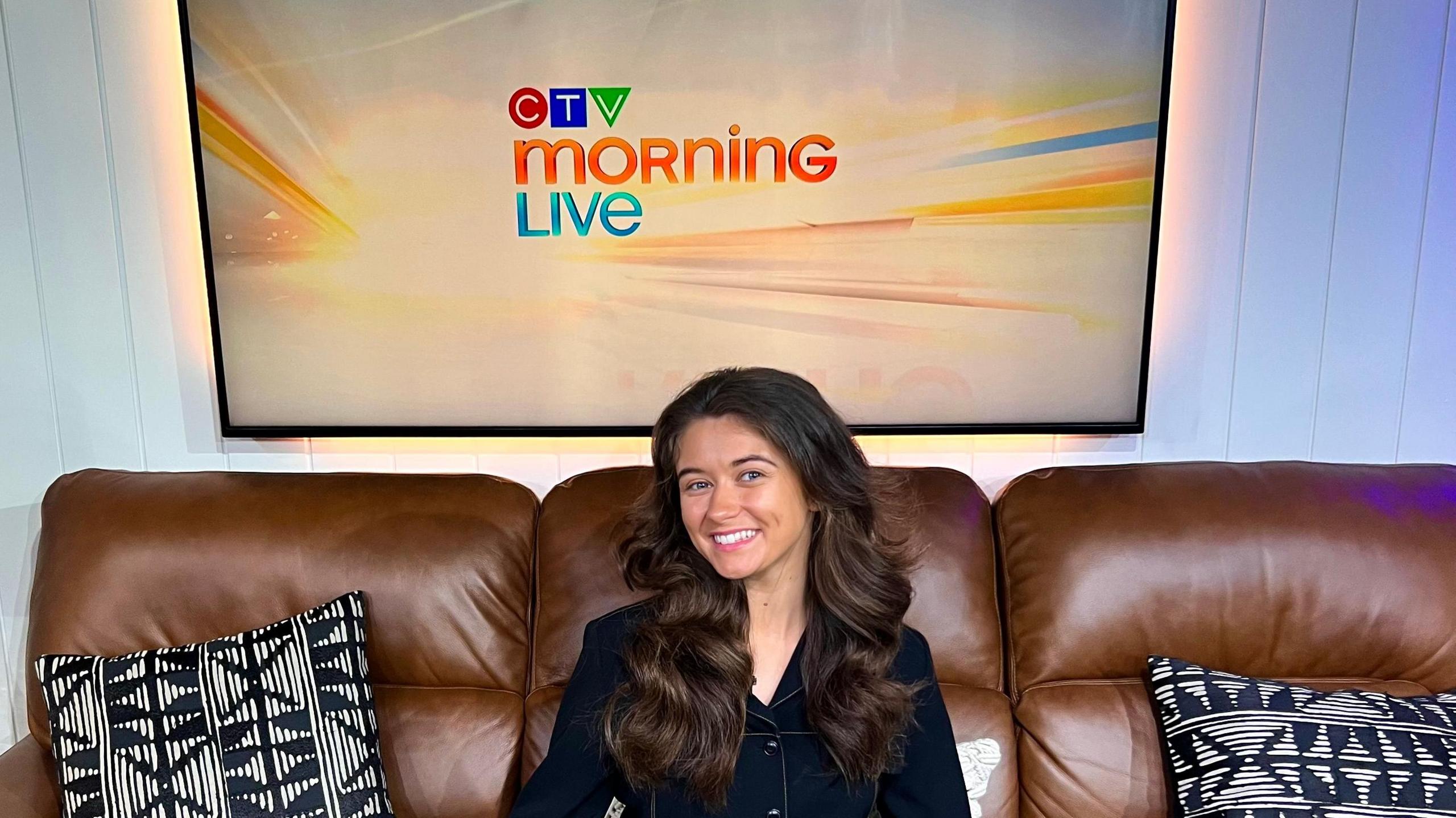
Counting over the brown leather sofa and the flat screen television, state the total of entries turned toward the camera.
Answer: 2

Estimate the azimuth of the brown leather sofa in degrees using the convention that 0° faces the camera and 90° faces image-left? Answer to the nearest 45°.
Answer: approximately 0°

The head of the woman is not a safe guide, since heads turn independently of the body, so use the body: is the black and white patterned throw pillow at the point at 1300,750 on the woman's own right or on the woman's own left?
on the woman's own left

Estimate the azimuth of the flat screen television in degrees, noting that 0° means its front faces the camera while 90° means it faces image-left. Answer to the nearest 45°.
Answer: approximately 0°

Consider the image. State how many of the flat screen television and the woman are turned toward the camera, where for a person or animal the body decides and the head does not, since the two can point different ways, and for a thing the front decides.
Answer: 2

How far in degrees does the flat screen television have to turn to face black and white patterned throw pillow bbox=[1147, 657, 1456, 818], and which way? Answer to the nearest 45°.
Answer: approximately 45° to its left
